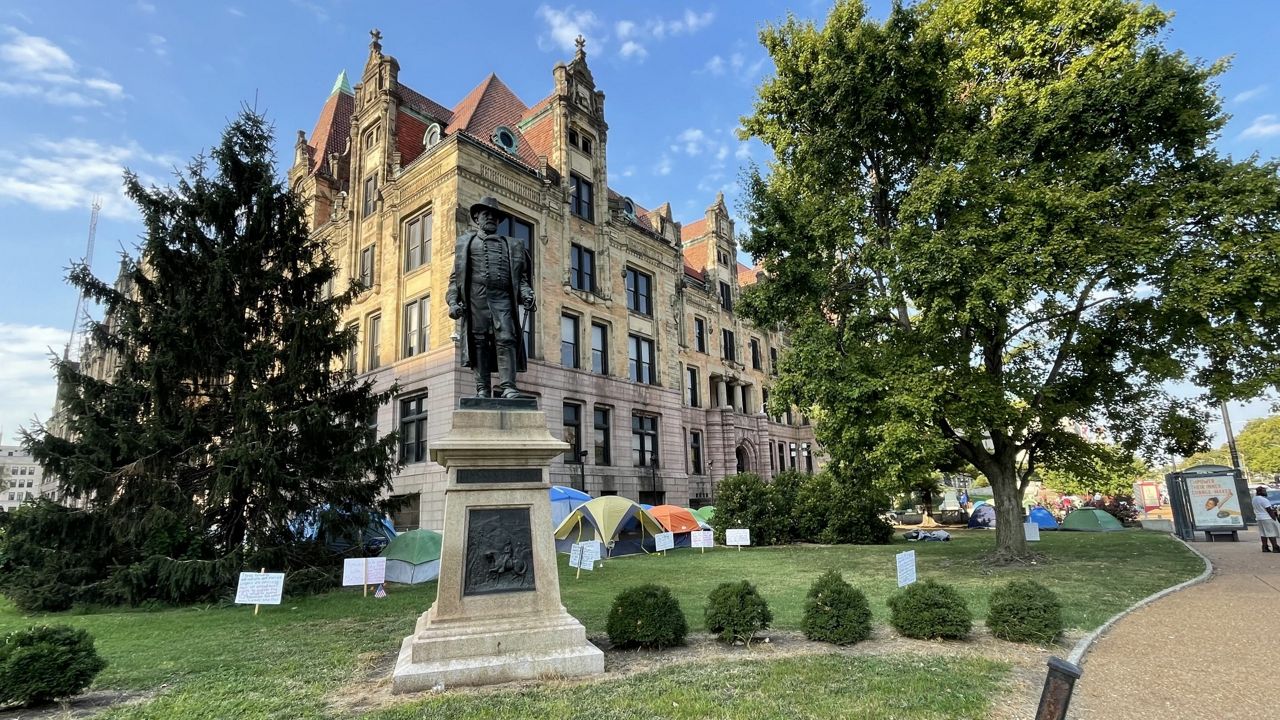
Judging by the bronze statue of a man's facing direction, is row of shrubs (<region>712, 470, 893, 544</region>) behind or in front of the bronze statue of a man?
behind

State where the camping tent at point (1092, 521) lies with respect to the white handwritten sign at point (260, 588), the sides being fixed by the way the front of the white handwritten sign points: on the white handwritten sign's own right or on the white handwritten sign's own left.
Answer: on the white handwritten sign's own left

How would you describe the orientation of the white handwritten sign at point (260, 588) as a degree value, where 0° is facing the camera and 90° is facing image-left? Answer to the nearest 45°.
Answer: approximately 0°

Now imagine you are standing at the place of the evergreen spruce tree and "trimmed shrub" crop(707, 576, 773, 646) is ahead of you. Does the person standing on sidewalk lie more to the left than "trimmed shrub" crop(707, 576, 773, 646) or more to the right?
left

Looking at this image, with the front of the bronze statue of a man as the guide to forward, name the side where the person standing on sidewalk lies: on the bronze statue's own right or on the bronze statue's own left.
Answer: on the bronze statue's own left

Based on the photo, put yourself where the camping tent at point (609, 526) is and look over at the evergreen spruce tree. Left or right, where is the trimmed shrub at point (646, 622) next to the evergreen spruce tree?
left

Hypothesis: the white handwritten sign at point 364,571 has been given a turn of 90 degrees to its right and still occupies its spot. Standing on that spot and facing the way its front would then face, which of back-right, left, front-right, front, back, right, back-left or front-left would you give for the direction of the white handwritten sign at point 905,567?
back-left

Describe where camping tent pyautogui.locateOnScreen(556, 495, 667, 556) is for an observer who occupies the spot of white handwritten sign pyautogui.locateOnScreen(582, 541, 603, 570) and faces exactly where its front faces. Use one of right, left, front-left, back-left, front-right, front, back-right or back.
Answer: back
